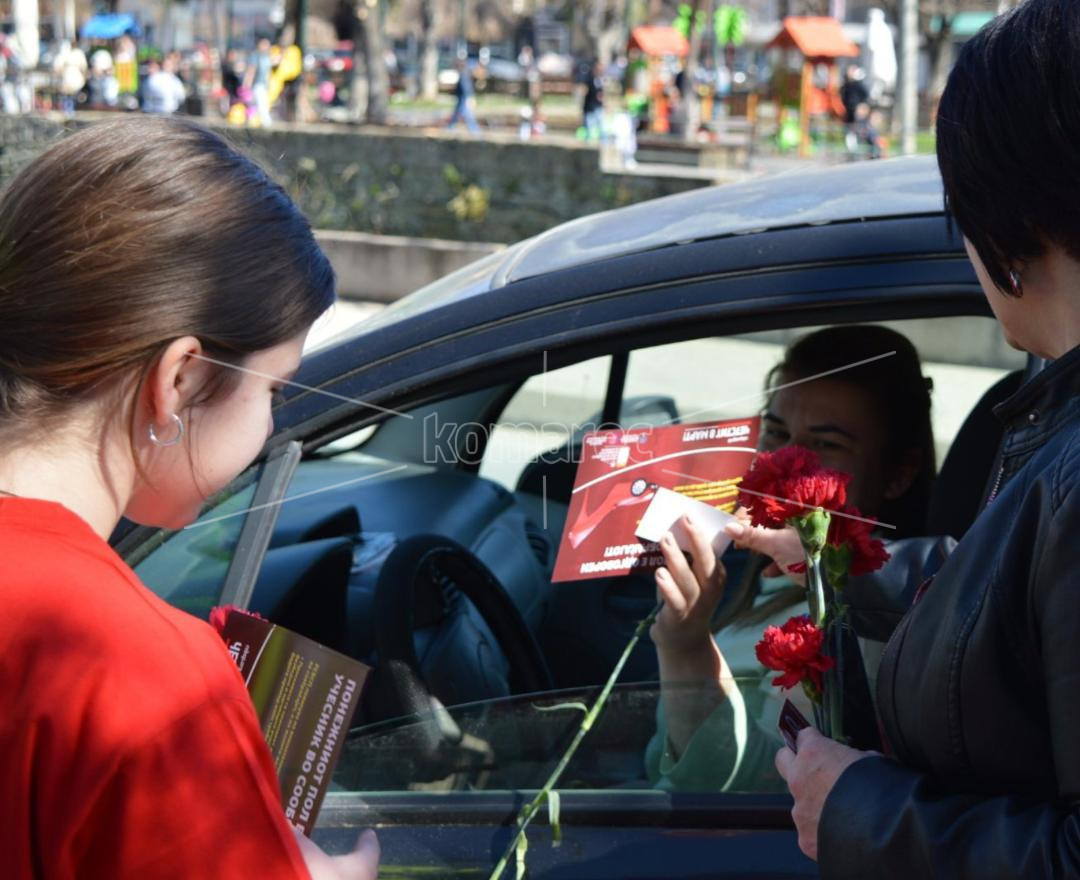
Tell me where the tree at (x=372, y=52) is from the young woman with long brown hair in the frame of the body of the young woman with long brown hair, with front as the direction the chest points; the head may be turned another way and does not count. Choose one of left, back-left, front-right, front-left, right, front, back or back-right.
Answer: front-left

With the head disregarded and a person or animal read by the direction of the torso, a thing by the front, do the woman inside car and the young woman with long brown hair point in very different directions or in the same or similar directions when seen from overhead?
very different directions

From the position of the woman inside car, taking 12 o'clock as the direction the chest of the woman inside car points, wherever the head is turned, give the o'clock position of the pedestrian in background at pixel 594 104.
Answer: The pedestrian in background is roughly at 4 o'clock from the woman inside car.

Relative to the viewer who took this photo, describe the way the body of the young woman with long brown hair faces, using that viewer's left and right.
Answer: facing away from the viewer and to the right of the viewer

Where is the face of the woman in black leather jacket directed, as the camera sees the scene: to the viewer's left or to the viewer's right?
to the viewer's left

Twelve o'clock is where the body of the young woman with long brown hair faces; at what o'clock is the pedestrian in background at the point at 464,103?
The pedestrian in background is roughly at 11 o'clock from the young woman with long brown hair.

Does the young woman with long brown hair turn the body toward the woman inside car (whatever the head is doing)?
yes

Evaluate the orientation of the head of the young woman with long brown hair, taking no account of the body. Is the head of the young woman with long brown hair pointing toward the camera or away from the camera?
away from the camera

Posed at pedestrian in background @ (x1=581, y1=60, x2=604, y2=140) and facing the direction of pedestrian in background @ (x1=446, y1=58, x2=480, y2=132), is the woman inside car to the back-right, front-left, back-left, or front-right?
back-left

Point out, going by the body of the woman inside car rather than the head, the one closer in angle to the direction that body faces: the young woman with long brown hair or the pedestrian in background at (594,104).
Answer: the young woman with long brown hair
